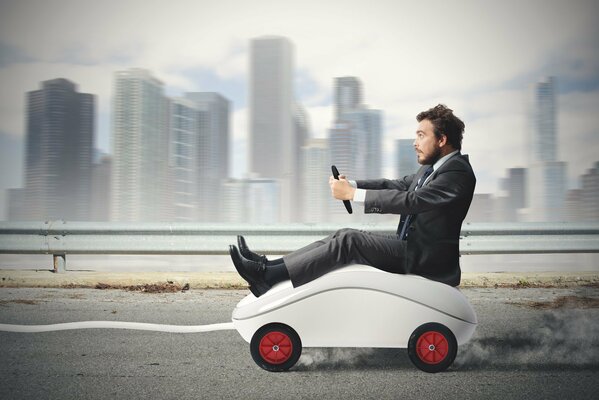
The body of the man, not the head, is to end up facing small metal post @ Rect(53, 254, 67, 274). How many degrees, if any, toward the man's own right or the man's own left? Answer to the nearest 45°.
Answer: approximately 45° to the man's own right

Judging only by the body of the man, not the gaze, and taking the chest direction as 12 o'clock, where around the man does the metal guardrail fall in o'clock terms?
The metal guardrail is roughly at 2 o'clock from the man.

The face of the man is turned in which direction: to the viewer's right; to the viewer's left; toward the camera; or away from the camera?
to the viewer's left

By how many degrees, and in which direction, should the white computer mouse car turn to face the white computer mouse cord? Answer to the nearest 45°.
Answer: approximately 45° to its right

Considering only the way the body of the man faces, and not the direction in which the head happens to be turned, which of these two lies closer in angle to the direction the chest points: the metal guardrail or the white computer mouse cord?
the white computer mouse cord

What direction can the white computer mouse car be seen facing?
to the viewer's left

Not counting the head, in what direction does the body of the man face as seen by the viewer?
to the viewer's left
